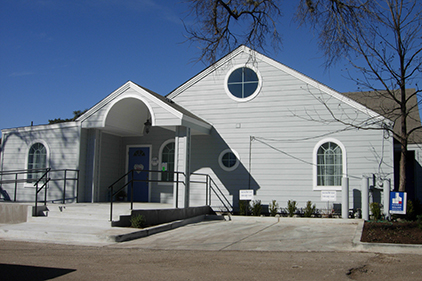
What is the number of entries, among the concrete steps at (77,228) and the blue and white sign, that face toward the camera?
2

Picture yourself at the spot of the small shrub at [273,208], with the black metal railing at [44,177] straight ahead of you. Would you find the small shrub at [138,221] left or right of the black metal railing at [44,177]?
left

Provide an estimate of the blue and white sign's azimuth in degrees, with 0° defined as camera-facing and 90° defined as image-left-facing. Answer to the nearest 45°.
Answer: approximately 0°

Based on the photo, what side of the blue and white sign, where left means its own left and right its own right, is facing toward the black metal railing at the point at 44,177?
right

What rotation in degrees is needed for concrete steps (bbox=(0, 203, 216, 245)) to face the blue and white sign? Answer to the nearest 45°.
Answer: approximately 90° to its left
